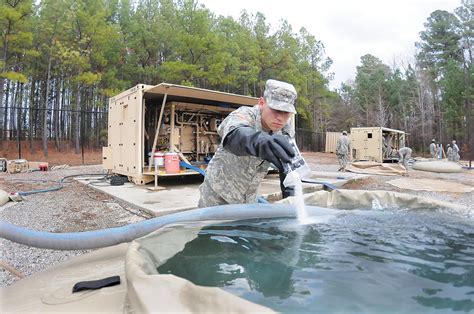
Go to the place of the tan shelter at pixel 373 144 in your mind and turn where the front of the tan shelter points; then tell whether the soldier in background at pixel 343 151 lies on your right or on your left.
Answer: on your right

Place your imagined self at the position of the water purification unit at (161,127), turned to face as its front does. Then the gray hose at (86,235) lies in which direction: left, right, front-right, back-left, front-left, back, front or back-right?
front-right

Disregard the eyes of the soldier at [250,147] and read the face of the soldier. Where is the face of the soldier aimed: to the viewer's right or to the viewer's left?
to the viewer's right

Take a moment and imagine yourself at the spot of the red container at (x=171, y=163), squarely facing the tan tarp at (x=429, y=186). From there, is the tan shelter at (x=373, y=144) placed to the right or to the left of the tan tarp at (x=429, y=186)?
left

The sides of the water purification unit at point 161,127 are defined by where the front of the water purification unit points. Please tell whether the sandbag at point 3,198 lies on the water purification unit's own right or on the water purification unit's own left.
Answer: on the water purification unit's own right
